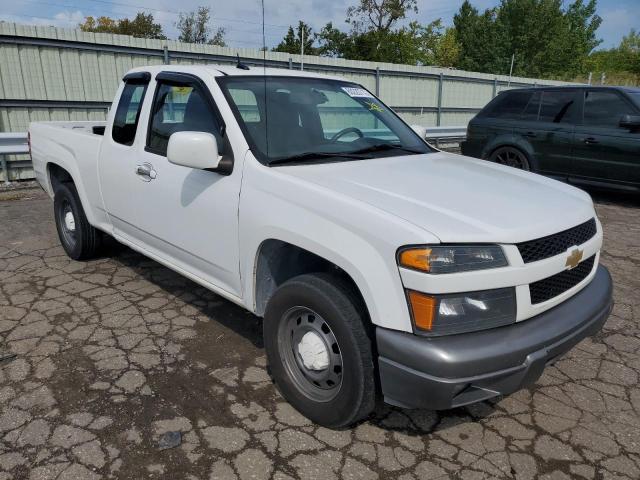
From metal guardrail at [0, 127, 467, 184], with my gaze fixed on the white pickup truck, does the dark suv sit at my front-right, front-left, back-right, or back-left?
front-left

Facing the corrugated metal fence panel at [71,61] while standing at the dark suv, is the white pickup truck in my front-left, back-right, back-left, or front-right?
front-left

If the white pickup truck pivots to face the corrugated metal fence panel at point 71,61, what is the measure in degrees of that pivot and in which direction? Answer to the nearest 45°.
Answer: approximately 180°

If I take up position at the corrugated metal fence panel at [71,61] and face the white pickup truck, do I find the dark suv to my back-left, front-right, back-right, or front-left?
front-left

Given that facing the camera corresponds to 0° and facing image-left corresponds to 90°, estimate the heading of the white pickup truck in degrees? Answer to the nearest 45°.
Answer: approximately 315°

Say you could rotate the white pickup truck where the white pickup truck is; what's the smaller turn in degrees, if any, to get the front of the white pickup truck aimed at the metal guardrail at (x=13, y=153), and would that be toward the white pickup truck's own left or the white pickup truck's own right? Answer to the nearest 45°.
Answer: approximately 180°

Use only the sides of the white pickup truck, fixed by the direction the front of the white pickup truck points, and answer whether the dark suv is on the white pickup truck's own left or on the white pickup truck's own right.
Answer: on the white pickup truck's own left
